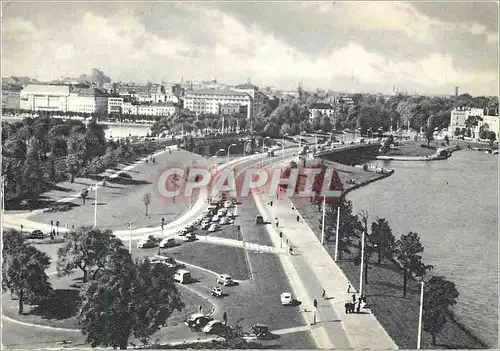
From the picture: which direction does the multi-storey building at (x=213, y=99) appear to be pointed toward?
toward the camera

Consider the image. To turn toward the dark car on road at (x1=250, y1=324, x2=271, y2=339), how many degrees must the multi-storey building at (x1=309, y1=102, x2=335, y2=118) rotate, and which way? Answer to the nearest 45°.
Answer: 0° — it already faces it

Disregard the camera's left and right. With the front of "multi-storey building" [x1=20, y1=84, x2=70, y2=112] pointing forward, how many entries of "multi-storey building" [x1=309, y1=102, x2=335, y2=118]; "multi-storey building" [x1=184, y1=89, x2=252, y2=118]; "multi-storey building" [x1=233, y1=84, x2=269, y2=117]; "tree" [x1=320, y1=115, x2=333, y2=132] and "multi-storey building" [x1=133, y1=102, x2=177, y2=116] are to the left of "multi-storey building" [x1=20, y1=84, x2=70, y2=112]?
5

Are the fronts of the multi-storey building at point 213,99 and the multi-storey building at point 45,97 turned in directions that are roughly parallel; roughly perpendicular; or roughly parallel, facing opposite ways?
roughly parallel

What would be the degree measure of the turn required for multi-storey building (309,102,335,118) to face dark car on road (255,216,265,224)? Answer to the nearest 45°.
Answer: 0° — it already faces it

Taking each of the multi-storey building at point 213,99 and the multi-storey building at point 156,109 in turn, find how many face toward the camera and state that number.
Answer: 2

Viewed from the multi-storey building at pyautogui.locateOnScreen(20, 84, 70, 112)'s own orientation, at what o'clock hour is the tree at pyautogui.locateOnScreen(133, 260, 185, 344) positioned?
The tree is roughly at 11 o'clock from the multi-storey building.

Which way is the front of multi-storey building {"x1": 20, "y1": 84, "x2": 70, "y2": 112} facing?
toward the camera

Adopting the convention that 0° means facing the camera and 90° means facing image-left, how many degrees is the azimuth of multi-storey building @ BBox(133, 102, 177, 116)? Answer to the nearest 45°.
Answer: approximately 0°

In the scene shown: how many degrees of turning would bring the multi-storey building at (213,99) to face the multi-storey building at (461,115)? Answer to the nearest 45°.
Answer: approximately 90° to its left

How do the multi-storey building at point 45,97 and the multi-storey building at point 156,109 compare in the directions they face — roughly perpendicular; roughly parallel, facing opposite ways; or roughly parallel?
roughly parallel

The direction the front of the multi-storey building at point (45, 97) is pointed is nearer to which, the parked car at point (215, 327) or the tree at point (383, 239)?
the parked car

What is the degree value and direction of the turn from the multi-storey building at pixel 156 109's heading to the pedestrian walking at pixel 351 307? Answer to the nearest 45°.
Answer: approximately 45° to its left

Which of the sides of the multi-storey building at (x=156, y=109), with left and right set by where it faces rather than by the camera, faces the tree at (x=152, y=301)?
front

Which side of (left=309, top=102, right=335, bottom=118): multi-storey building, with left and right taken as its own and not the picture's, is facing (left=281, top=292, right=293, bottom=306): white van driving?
front

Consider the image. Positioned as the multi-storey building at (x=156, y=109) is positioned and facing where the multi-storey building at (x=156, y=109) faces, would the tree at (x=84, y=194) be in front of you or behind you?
in front

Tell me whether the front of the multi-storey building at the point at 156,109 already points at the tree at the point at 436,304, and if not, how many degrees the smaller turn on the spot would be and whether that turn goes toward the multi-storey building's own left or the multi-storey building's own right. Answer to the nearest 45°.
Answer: approximately 45° to the multi-storey building's own left
